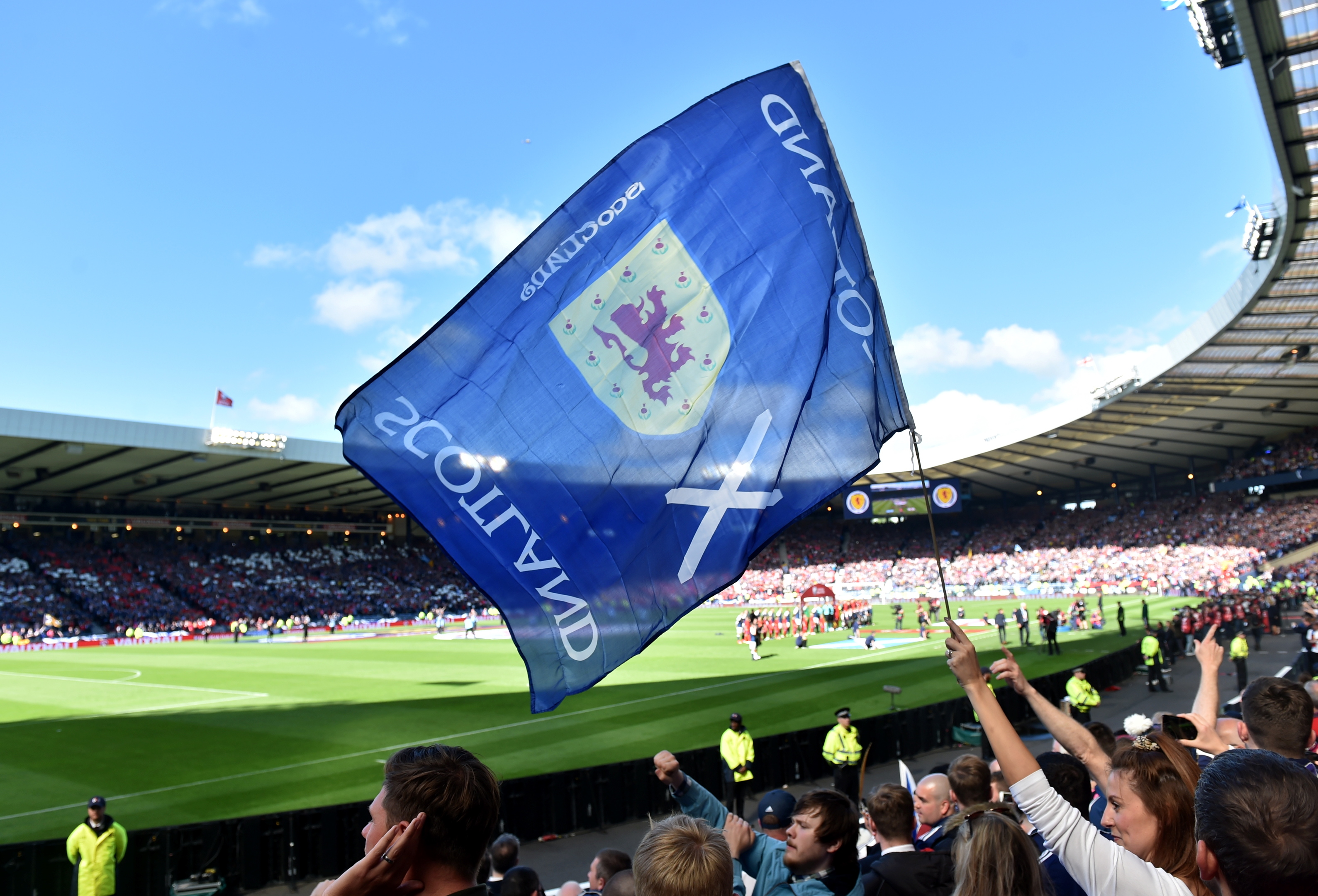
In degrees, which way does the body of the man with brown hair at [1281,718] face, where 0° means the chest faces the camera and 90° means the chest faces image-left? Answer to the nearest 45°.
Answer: approximately 180°

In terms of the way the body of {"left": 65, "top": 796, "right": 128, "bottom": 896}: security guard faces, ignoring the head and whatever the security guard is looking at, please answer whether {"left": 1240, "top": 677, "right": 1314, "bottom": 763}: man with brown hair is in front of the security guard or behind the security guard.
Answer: in front

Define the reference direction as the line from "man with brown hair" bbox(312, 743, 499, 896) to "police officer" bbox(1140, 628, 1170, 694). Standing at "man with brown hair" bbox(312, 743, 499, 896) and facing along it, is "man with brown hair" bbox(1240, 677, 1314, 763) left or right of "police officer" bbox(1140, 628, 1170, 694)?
right

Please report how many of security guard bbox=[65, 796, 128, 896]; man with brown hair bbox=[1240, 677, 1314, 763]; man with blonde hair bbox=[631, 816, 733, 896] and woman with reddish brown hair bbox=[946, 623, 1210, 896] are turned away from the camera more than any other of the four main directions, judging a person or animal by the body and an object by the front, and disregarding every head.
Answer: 2

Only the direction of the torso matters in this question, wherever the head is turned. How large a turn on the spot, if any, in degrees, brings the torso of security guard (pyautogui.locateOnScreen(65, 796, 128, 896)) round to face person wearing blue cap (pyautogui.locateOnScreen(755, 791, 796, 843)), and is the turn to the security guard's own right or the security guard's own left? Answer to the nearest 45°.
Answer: approximately 45° to the security guard's own left

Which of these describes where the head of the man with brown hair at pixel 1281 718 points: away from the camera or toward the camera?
away from the camera

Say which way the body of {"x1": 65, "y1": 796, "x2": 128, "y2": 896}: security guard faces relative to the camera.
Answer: toward the camera

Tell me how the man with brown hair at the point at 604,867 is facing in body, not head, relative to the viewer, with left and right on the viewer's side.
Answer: facing away from the viewer and to the left of the viewer

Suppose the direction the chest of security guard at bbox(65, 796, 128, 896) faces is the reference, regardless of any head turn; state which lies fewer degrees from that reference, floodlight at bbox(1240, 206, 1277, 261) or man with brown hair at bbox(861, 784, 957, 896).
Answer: the man with brown hair

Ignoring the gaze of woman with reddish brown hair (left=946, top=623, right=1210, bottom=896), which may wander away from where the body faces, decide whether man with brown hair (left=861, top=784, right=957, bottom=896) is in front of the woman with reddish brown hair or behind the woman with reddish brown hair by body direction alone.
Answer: in front

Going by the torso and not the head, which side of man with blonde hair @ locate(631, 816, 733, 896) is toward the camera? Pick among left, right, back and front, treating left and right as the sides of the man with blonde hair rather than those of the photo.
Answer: back
